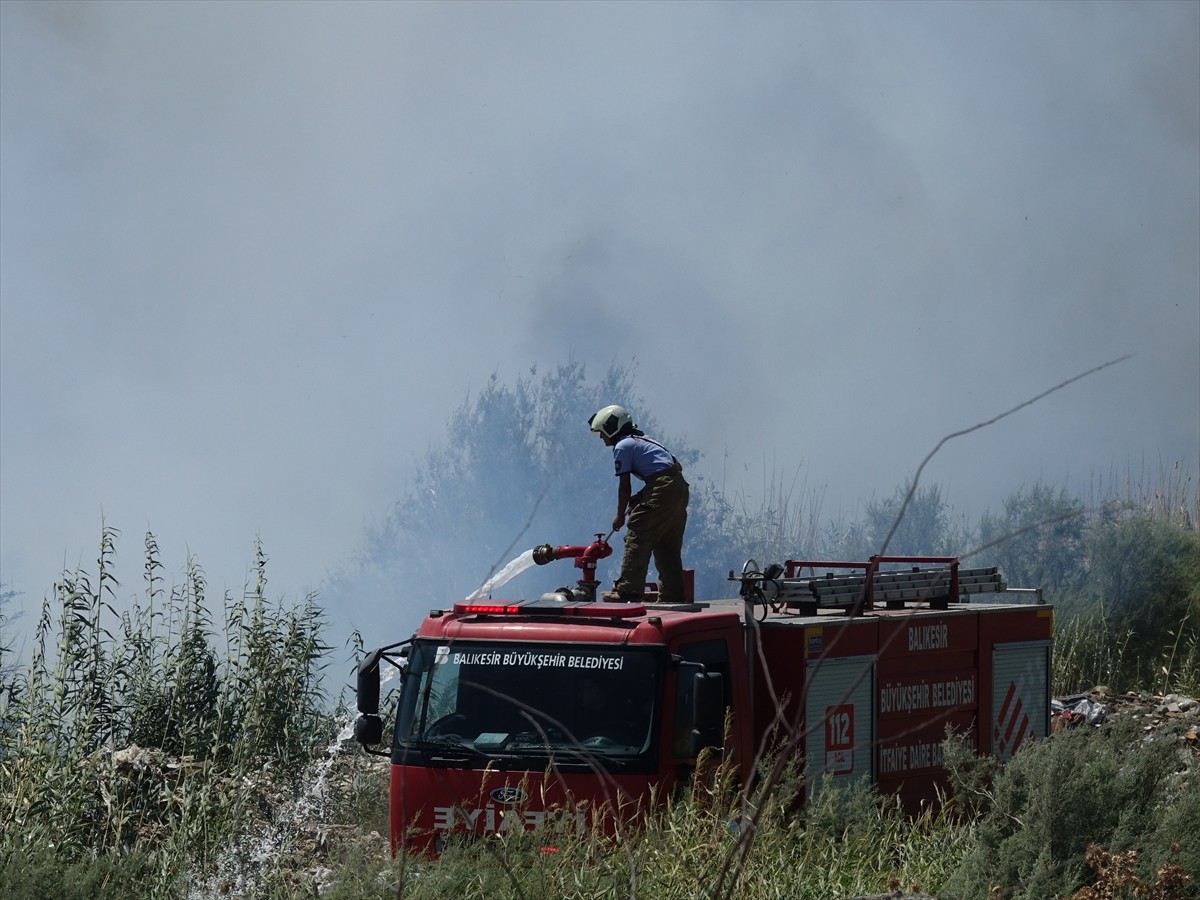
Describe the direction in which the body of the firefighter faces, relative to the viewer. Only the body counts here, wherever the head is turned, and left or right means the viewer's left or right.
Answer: facing to the left of the viewer

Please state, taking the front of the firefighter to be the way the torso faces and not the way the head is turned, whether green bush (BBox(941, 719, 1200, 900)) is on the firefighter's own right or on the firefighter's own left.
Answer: on the firefighter's own left

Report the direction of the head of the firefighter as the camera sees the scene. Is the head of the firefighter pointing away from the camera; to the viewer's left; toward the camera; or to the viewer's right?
to the viewer's left

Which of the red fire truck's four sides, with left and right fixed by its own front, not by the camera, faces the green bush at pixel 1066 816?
left
